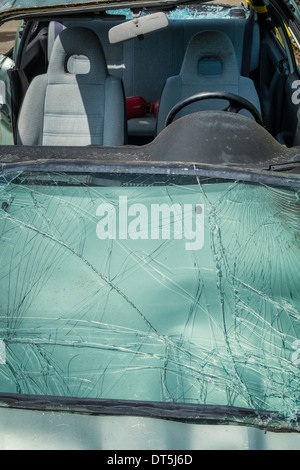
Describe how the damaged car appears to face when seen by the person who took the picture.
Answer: facing the viewer
